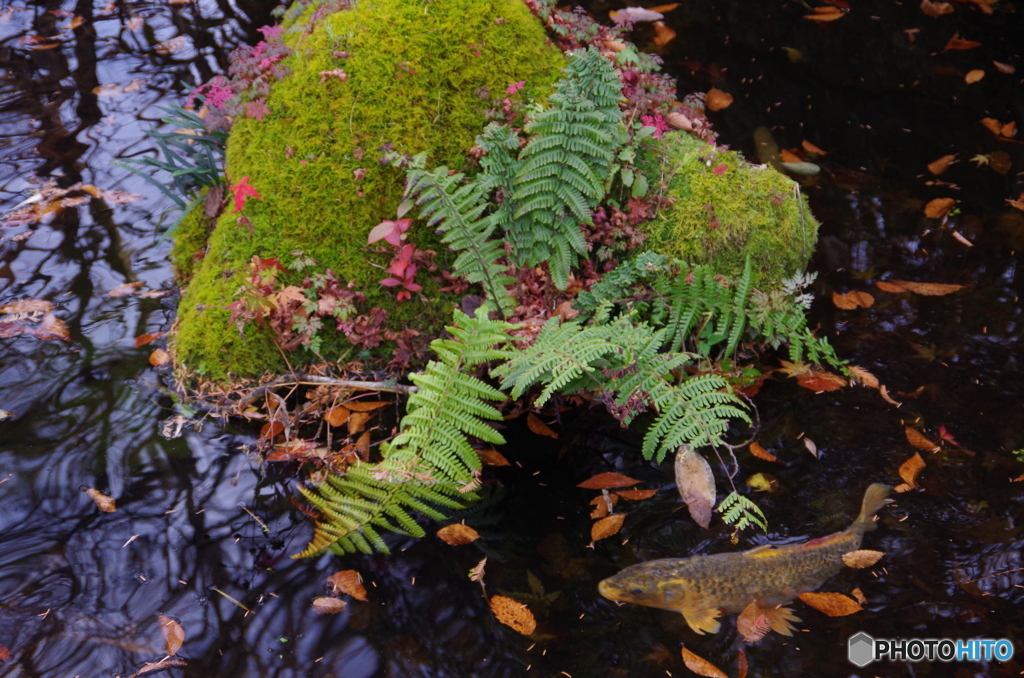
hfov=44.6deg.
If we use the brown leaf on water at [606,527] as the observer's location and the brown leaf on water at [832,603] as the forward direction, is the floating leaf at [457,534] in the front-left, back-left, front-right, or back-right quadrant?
back-right

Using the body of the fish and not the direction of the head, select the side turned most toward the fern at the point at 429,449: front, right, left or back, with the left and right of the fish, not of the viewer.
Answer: front

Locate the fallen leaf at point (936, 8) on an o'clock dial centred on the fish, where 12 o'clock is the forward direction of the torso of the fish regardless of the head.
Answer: The fallen leaf is roughly at 3 o'clock from the fish.

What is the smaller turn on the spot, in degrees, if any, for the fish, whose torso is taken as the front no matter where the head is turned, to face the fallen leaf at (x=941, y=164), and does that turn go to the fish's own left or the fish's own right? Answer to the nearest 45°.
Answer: approximately 90° to the fish's own right

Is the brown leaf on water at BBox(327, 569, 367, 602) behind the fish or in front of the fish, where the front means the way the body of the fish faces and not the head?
in front

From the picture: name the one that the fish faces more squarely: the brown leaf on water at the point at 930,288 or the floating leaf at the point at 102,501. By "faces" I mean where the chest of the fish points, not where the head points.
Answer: the floating leaf

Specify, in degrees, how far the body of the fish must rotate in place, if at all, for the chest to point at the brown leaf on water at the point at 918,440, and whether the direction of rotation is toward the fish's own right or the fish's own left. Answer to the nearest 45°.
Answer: approximately 135° to the fish's own right

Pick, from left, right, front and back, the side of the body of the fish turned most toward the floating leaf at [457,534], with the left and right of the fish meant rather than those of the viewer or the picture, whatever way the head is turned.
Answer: front

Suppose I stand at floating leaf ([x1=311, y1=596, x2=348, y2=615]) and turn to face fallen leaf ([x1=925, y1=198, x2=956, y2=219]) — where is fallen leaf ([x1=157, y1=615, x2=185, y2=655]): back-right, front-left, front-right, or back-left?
back-left

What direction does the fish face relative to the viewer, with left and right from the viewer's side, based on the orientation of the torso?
facing to the left of the viewer

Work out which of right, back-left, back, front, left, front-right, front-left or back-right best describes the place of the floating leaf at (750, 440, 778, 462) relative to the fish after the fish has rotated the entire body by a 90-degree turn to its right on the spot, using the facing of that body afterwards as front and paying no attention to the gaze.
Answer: front
